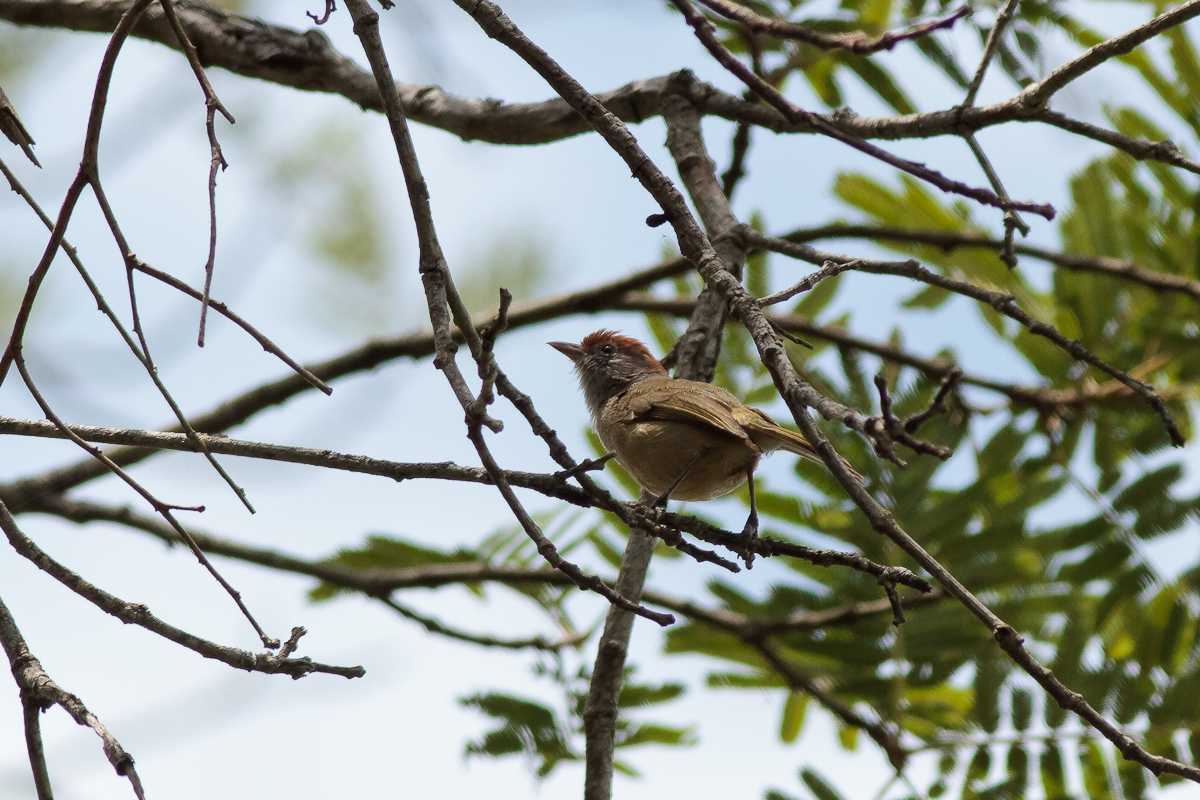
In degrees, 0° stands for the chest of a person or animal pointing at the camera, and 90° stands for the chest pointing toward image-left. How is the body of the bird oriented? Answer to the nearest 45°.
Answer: approximately 90°

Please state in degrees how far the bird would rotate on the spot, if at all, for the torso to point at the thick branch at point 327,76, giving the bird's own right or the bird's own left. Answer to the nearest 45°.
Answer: approximately 45° to the bird's own left

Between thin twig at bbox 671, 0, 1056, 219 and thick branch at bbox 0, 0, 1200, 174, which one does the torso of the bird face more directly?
the thick branch

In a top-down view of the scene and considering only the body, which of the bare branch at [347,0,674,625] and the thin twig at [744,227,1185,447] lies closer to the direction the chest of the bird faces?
the bare branch

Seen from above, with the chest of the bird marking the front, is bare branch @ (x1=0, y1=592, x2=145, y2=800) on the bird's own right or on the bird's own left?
on the bird's own left
